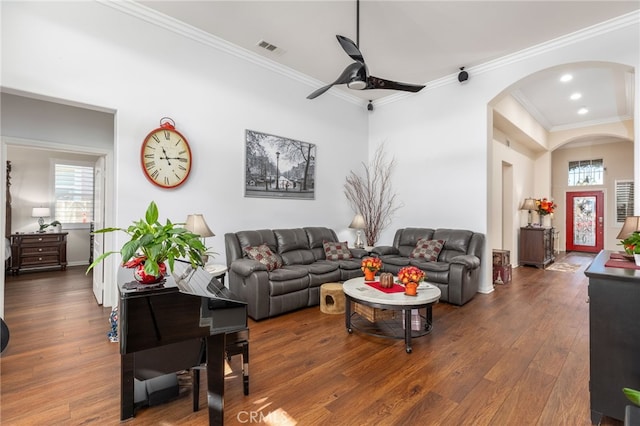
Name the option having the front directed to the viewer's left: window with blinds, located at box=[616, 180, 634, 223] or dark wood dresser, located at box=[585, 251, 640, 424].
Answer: the dark wood dresser

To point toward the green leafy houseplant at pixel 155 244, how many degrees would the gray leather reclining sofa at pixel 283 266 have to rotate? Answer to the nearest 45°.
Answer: approximately 45° to its right

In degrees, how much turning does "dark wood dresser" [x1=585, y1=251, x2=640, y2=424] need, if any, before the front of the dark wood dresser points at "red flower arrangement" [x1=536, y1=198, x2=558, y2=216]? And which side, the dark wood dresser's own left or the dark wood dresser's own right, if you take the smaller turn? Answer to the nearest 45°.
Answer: approximately 90° to the dark wood dresser's own right

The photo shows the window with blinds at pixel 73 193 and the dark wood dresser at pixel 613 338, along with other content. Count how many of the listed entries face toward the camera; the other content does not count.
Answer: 1

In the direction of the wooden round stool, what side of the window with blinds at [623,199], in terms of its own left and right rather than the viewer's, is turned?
front

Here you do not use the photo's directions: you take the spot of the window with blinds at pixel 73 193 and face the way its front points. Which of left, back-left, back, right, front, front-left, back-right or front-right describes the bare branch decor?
front-left

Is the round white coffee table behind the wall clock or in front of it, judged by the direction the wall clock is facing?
in front

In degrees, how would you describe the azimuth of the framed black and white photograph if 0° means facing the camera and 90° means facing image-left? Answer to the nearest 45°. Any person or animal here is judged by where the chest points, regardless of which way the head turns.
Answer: approximately 315°

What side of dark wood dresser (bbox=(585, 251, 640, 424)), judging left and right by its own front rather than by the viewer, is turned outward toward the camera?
left

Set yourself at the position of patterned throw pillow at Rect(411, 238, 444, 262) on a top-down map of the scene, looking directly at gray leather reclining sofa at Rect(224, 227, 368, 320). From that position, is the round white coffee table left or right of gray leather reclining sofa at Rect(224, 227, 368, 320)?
left

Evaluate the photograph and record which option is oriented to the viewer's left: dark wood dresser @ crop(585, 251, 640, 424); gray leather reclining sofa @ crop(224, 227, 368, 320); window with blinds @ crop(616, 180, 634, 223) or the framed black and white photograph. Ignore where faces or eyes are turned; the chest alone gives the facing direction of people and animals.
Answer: the dark wood dresser
